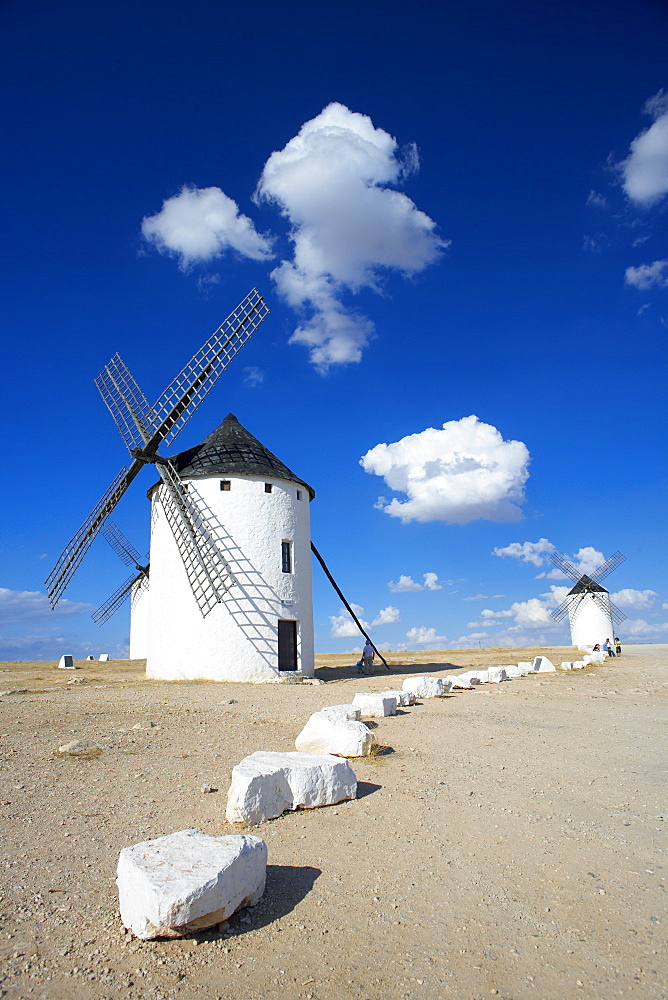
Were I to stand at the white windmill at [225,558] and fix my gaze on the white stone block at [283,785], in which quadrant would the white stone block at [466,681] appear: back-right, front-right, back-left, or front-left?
front-left

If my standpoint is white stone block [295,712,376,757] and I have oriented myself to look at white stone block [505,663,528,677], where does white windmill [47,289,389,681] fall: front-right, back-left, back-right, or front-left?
front-left

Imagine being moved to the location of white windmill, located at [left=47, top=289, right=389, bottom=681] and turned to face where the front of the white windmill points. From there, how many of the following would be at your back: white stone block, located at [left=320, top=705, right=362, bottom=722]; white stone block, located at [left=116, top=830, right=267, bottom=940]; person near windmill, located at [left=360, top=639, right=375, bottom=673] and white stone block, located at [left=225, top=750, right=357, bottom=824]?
1

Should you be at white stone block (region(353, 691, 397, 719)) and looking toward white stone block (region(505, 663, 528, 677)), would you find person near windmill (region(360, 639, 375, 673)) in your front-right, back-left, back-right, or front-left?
front-left

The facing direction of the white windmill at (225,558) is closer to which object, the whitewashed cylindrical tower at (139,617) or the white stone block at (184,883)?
the white stone block

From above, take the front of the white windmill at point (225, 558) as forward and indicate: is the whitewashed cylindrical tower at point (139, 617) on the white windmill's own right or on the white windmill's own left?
on the white windmill's own right

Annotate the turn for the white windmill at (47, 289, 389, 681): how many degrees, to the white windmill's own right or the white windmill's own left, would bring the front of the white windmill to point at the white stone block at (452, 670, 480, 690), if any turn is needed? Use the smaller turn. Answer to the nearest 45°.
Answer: approximately 90° to the white windmill's own left

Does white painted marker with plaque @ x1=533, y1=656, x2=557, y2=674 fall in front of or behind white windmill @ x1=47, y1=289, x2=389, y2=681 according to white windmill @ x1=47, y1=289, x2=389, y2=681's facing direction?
behind

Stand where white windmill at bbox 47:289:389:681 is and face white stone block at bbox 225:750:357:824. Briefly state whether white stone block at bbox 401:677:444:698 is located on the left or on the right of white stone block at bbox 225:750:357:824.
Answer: left

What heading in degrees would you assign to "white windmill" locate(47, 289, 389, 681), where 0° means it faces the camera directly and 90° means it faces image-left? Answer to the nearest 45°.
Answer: approximately 45°
